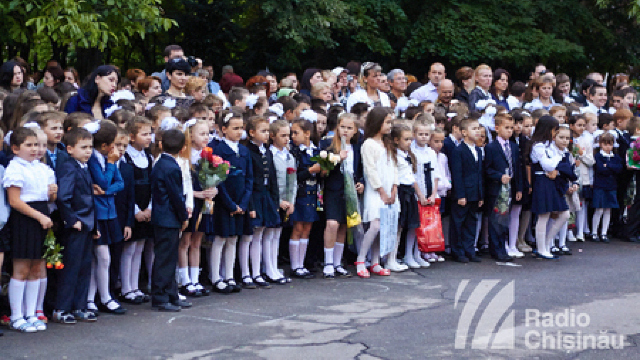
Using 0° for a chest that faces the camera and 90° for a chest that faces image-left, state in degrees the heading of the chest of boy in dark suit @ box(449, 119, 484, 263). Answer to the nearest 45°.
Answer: approximately 315°

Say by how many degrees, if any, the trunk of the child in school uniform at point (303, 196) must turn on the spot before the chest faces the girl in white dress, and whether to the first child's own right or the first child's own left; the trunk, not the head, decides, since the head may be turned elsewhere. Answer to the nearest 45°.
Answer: approximately 45° to the first child's own left

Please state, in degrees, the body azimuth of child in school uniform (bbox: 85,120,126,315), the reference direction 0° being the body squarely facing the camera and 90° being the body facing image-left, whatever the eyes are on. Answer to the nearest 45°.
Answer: approximately 315°

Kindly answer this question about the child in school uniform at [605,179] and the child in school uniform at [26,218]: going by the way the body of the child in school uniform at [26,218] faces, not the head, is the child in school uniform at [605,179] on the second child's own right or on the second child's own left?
on the second child's own left

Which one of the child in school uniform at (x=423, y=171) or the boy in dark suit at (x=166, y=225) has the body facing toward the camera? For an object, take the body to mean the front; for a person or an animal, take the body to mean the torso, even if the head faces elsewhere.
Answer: the child in school uniform

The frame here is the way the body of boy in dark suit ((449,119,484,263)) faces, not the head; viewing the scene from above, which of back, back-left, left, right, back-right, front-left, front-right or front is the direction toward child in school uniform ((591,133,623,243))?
left

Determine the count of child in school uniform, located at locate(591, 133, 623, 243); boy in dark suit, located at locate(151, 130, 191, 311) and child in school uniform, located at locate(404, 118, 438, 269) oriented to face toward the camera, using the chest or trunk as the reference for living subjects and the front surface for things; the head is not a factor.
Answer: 2

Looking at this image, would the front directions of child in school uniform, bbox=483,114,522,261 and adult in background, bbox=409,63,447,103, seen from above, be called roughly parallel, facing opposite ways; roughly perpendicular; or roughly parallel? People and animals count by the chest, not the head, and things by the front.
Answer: roughly parallel

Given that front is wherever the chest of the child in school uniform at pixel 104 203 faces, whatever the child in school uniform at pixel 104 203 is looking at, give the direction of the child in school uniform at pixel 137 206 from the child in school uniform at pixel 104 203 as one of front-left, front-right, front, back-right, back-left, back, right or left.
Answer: left

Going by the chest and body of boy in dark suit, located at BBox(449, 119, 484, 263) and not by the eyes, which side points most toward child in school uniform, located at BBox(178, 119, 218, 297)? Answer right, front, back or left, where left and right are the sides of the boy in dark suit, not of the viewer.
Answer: right

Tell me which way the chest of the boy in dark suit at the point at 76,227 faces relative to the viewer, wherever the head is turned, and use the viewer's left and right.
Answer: facing the viewer and to the right of the viewer

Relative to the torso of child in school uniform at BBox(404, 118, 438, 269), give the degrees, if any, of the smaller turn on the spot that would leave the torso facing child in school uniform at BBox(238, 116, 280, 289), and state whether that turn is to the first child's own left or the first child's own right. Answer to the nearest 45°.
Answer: approximately 45° to the first child's own right

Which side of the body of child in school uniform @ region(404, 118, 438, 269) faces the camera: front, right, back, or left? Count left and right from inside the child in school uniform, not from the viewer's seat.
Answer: front
